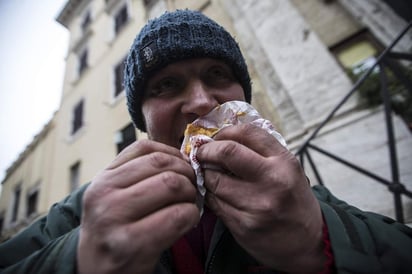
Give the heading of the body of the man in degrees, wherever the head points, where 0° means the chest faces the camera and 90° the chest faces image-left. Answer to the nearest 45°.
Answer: approximately 0°
